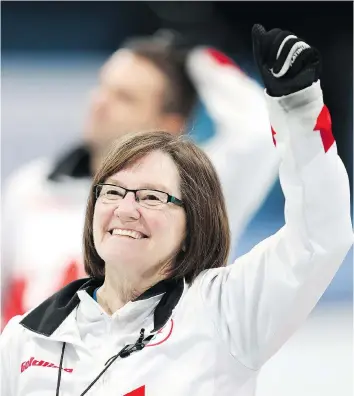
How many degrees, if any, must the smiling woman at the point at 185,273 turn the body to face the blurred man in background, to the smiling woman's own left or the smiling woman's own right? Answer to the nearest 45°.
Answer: approximately 135° to the smiling woman's own right

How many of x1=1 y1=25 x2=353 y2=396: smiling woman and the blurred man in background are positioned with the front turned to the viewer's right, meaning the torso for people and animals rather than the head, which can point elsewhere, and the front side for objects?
0

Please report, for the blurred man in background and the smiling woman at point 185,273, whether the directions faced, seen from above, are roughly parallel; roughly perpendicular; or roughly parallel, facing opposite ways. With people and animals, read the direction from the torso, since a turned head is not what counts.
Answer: roughly parallel

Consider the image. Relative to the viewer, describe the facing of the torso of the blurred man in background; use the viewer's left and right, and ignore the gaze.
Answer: facing the viewer and to the left of the viewer

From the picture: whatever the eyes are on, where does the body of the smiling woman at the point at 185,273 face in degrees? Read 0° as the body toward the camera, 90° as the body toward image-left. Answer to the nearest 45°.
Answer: approximately 45°

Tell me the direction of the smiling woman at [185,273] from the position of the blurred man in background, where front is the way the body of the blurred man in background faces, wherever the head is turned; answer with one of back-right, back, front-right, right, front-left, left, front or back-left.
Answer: front-left

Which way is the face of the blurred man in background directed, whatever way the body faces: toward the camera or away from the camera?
toward the camera
